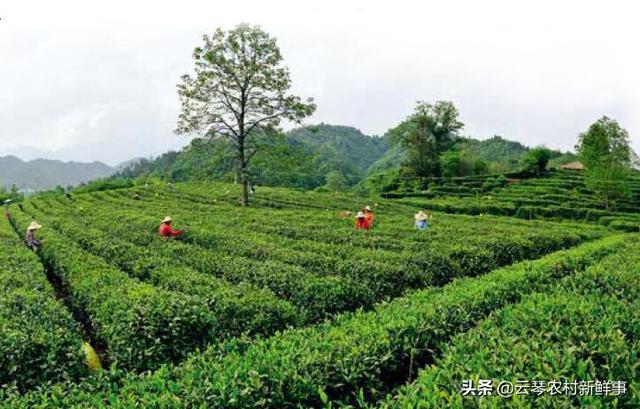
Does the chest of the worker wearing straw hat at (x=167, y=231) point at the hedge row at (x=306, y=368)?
no

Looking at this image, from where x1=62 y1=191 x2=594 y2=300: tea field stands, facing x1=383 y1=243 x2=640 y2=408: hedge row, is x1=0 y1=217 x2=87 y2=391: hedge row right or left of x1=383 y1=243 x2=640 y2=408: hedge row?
right
